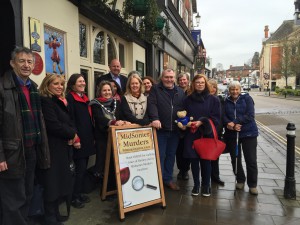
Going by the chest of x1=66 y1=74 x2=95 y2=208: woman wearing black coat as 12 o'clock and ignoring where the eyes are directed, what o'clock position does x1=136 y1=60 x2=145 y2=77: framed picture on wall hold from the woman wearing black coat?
The framed picture on wall is roughly at 8 o'clock from the woman wearing black coat.

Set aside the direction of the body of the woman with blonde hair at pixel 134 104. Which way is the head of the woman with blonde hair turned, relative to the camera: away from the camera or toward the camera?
toward the camera

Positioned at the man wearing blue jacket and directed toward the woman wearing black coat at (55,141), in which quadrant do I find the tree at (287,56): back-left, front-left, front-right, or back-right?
back-right

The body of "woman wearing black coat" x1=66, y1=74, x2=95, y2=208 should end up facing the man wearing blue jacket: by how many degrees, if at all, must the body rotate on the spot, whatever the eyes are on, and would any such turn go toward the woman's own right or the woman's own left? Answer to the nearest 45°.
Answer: approximately 45° to the woman's own left

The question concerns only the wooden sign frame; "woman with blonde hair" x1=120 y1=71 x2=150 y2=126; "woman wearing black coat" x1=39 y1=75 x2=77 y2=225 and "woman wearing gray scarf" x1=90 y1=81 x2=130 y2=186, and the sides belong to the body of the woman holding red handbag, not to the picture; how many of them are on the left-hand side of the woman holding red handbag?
0

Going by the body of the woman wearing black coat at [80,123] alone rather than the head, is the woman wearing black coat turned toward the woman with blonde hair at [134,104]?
no

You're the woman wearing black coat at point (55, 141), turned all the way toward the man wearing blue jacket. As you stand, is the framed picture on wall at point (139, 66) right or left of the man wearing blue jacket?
left

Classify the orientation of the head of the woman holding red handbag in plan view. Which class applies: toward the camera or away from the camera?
toward the camera

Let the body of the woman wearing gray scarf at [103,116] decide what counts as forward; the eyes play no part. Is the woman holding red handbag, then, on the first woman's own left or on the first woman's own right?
on the first woman's own left

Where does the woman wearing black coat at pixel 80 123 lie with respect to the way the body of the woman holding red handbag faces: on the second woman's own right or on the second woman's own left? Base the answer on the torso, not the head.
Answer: on the second woman's own right

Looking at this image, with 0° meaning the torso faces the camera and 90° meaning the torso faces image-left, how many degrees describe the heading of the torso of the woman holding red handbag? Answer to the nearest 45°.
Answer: approximately 0°

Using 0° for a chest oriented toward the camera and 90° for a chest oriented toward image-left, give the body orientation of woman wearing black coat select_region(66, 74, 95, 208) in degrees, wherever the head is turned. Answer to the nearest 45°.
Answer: approximately 315°

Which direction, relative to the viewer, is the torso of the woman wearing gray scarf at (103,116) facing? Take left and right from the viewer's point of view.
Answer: facing the viewer and to the right of the viewer

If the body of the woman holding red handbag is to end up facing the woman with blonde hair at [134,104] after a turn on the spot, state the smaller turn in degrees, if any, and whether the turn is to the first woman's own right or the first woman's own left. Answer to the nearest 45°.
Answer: approximately 90° to the first woman's own right

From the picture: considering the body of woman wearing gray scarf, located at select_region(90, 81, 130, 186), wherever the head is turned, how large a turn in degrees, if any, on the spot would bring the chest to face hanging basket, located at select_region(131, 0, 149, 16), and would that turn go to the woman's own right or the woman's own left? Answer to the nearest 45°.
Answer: approximately 135° to the woman's own left

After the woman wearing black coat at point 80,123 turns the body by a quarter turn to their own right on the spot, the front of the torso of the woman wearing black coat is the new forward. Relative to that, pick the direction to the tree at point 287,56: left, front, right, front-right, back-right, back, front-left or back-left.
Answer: back

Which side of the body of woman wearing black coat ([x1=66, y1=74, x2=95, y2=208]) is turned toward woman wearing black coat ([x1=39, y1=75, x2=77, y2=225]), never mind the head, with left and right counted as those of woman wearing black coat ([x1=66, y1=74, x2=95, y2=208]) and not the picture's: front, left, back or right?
right
